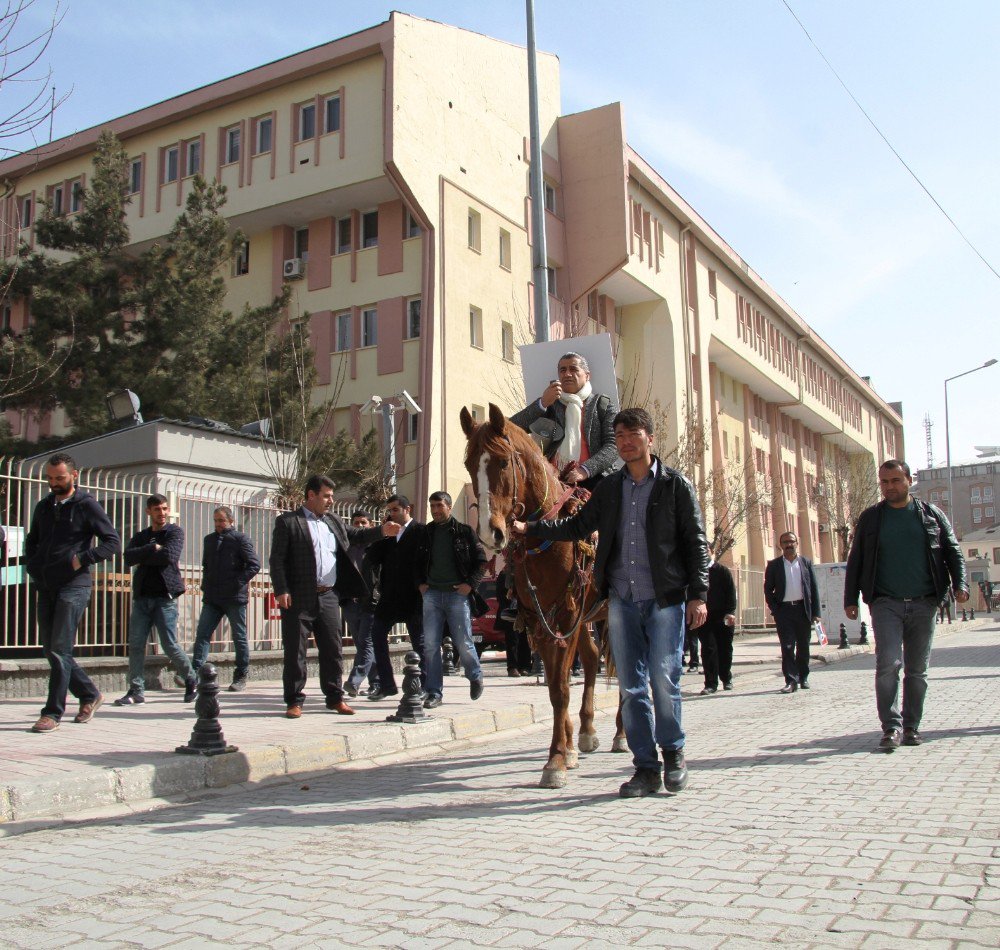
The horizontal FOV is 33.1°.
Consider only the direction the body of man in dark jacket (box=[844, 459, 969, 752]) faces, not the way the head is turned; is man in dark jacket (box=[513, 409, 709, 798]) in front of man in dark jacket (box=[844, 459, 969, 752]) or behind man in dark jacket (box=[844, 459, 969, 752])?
in front

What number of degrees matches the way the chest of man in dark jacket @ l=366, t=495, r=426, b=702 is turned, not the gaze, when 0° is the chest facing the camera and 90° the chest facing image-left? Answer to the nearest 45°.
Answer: approximately 45°

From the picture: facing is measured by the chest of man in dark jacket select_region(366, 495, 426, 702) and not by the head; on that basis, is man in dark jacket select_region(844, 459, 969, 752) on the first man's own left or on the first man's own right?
on the first man's own left

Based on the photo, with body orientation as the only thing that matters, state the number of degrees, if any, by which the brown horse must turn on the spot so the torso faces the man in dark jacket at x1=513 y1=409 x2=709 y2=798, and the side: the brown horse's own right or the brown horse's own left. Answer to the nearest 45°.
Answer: approximately 90° to the brown horse's own left

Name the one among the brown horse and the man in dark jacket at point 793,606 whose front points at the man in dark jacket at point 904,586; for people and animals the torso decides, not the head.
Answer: the man in dark jacket at point 793,606

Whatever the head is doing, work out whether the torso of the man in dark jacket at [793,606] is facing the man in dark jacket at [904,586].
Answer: yes

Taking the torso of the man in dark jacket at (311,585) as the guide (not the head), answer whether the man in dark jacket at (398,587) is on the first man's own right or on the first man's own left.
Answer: on the first man's own left

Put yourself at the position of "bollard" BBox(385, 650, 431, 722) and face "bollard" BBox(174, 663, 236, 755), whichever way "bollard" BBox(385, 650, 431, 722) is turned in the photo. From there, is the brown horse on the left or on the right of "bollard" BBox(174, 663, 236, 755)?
left

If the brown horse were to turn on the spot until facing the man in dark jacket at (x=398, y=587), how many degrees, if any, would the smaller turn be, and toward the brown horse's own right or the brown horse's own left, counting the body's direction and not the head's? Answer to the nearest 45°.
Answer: approximately 135° to the brown horse's own right

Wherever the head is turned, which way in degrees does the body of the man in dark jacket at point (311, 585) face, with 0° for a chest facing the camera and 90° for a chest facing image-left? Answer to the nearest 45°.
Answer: approximately 315°

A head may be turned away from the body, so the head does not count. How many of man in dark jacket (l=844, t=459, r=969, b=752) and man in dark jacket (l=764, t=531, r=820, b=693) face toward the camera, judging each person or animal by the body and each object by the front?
2

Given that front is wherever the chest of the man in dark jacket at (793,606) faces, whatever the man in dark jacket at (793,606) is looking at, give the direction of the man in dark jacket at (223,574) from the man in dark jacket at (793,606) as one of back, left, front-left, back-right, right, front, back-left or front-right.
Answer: front-right

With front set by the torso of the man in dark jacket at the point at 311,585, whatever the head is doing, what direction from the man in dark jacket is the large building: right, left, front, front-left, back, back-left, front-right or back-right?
back-left
